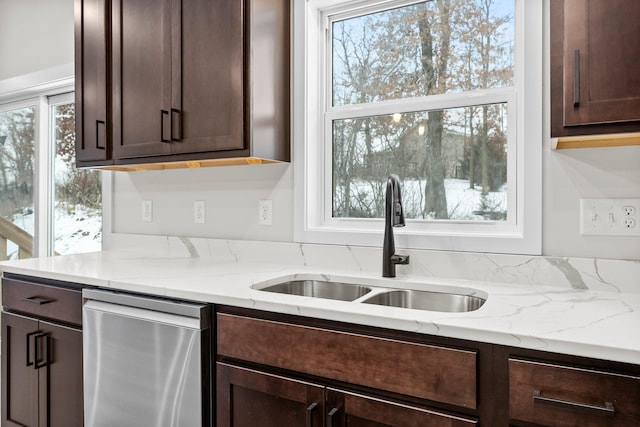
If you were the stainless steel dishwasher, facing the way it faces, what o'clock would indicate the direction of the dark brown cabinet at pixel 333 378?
The dark brown cabinet is roughly at 9 o'clock from the stainless steel dishwasher.

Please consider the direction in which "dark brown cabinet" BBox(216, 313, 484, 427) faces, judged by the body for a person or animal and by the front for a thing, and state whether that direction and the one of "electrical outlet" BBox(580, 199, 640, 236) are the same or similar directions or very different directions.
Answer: same or similar directions

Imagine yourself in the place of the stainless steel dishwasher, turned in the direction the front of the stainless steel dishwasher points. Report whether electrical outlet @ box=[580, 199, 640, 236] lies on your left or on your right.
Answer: on your left

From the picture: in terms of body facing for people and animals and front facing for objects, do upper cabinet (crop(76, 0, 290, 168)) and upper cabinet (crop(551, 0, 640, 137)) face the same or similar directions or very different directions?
same or similar directions

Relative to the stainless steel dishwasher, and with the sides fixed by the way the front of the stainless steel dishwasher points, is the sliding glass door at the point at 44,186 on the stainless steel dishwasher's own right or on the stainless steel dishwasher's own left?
on the stainless steel dishwasher's own right

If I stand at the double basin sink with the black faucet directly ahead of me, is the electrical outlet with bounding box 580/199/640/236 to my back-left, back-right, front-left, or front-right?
front-right

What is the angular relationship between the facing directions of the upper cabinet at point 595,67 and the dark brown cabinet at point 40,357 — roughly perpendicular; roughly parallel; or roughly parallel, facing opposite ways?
roughly parallel

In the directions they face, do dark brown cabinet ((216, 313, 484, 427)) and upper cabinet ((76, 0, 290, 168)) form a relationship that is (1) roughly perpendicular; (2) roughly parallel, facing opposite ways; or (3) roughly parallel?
roughly parallel

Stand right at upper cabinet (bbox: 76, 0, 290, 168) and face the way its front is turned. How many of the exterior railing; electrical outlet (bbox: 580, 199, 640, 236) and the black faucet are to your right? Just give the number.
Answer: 1

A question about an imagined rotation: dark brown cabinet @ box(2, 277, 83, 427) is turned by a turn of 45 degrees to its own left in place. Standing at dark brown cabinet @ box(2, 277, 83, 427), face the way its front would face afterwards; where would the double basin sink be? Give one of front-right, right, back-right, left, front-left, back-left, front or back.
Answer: front-left

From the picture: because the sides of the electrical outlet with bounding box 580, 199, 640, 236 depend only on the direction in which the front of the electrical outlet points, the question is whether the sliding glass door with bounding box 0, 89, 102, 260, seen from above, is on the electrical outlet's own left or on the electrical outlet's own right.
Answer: on the electrical outlet's own right

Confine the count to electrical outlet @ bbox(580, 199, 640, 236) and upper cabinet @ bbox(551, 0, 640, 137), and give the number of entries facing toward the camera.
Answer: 2

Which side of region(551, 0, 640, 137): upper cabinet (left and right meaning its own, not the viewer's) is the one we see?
front

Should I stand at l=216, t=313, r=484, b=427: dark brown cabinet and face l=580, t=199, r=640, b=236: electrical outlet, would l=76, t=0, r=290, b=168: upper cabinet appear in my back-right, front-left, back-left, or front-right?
back-left
